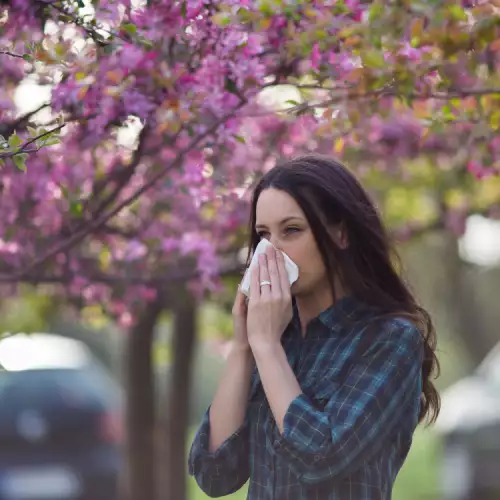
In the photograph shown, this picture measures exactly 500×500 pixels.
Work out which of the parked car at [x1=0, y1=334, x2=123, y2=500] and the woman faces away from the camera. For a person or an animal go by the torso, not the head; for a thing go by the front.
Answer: the parked car

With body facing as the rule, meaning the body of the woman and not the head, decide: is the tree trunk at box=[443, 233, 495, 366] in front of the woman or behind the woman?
behind

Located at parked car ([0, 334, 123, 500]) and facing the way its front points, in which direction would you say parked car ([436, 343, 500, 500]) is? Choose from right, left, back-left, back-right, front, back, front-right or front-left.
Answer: right

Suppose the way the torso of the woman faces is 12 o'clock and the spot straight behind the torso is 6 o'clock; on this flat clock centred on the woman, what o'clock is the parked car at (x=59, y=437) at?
The parked car is roughly at 4 o'clock from the woman.

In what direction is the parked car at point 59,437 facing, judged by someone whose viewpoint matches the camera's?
facing away from the viewer

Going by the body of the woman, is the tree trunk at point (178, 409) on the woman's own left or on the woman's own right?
on the woman's own right

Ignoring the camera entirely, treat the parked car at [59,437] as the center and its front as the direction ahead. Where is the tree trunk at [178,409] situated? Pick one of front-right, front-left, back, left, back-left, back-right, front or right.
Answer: back-right

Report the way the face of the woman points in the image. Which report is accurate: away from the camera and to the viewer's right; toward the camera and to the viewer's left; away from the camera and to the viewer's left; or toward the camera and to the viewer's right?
toward the camera and to the viewer's left

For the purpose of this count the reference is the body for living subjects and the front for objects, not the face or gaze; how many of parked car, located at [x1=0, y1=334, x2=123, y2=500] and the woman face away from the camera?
1

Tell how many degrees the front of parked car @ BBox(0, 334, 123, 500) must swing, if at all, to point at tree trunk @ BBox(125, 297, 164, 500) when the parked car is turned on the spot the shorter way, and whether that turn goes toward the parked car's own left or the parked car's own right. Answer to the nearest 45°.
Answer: approximately 135° to the parked car's own right

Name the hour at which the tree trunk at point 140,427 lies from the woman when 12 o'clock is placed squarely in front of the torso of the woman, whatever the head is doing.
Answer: The tree trunk is roughly at 4 o'clock from the woman.

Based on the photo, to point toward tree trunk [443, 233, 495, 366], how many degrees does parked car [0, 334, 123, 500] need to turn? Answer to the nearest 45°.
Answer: approximately 45° to its right

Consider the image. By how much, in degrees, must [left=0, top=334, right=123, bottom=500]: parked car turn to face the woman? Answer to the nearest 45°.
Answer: approximately 180°
